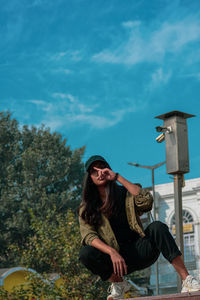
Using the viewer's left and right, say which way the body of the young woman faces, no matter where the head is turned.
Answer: facing the viewer

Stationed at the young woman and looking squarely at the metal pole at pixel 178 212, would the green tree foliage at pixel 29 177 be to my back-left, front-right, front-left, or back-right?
front-left

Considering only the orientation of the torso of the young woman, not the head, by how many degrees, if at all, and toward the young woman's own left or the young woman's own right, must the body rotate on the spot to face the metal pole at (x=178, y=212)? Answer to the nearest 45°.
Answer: approximately 180°

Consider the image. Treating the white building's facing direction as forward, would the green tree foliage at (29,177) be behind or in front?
in front

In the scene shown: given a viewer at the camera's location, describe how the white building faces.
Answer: facing the viewer and to the left of the viewer

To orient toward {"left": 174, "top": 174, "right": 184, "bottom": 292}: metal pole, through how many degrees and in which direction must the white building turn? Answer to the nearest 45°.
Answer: approximately 45° to its left

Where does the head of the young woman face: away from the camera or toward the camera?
toward the camera

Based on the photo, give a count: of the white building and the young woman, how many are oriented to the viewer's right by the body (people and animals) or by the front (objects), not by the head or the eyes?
0

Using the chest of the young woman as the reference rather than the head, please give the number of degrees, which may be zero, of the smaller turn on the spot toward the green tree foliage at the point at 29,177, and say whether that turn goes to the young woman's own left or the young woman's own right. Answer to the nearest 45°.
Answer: approximately 180°

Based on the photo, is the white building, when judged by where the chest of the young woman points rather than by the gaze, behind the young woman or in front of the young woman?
behind
